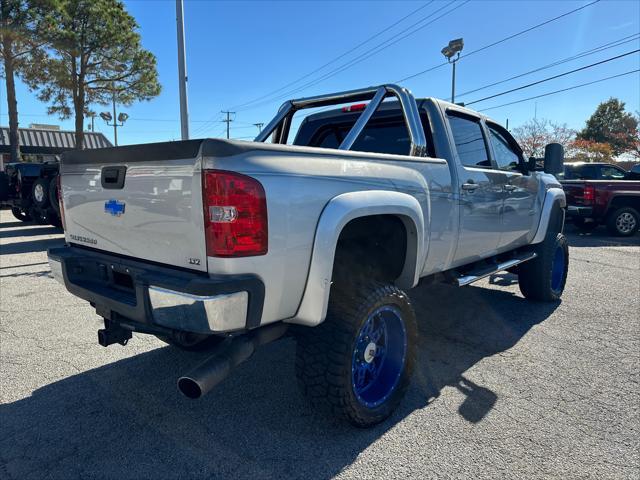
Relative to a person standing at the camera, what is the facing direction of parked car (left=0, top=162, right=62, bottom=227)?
facing away from the viewer and to the left of the viewer

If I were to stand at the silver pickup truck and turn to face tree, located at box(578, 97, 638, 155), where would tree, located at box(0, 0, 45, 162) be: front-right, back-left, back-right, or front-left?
front-left

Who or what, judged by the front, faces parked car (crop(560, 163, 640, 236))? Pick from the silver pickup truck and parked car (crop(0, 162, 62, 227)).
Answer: the silver pickup truck

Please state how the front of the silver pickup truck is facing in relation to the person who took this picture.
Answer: facing away from the viewer and to the right of the viewer

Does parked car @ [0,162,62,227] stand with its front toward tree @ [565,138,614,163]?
no

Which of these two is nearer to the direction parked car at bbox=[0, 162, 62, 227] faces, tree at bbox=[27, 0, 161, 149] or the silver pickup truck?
the tree

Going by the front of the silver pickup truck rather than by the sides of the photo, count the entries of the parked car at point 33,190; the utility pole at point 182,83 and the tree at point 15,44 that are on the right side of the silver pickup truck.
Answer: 0

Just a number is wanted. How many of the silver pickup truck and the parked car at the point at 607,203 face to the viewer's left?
0

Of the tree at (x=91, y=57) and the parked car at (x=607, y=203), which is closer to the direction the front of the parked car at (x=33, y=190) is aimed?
the tree

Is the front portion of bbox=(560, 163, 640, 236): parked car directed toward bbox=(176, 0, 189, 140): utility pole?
no

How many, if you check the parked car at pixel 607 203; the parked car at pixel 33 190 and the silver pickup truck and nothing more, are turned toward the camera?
0

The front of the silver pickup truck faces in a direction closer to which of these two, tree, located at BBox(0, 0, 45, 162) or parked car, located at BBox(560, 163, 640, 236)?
the parked car

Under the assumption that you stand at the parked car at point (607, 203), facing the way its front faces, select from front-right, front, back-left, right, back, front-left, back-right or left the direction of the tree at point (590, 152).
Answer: front-left

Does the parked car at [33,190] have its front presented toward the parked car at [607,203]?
no

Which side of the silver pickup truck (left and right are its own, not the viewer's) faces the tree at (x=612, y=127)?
front

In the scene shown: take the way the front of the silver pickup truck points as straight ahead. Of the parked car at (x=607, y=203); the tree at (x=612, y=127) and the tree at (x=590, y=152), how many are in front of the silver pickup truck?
3
